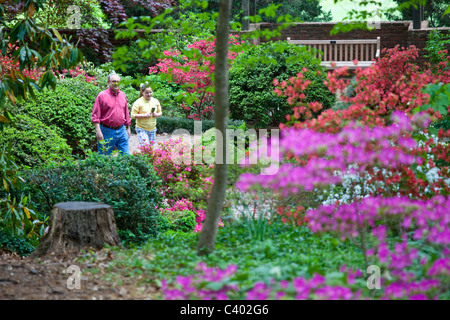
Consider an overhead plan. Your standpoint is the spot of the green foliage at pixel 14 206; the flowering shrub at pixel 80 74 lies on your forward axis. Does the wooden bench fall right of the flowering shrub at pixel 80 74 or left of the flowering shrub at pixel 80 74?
right

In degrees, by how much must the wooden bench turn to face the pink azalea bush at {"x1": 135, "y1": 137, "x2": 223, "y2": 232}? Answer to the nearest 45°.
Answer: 0° — it already faces it

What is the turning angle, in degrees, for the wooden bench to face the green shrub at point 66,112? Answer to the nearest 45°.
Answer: approximately 45° to its right

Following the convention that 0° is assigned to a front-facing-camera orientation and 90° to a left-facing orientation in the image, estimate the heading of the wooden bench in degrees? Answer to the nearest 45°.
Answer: approximately 0°

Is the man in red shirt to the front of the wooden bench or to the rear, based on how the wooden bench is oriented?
to the front

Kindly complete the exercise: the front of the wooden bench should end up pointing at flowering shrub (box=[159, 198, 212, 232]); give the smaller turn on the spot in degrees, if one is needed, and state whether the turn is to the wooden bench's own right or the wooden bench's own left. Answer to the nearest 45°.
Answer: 0° — it already faces it

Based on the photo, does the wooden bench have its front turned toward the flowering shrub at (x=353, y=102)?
yes

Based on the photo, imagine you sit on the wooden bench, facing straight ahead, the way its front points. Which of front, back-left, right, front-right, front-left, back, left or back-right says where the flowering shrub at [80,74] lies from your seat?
front-right

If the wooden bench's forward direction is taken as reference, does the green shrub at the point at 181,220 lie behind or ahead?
ahead

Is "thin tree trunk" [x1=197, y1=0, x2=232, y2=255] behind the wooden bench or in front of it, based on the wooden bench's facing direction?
in front

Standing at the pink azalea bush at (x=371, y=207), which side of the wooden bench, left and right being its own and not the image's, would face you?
front
